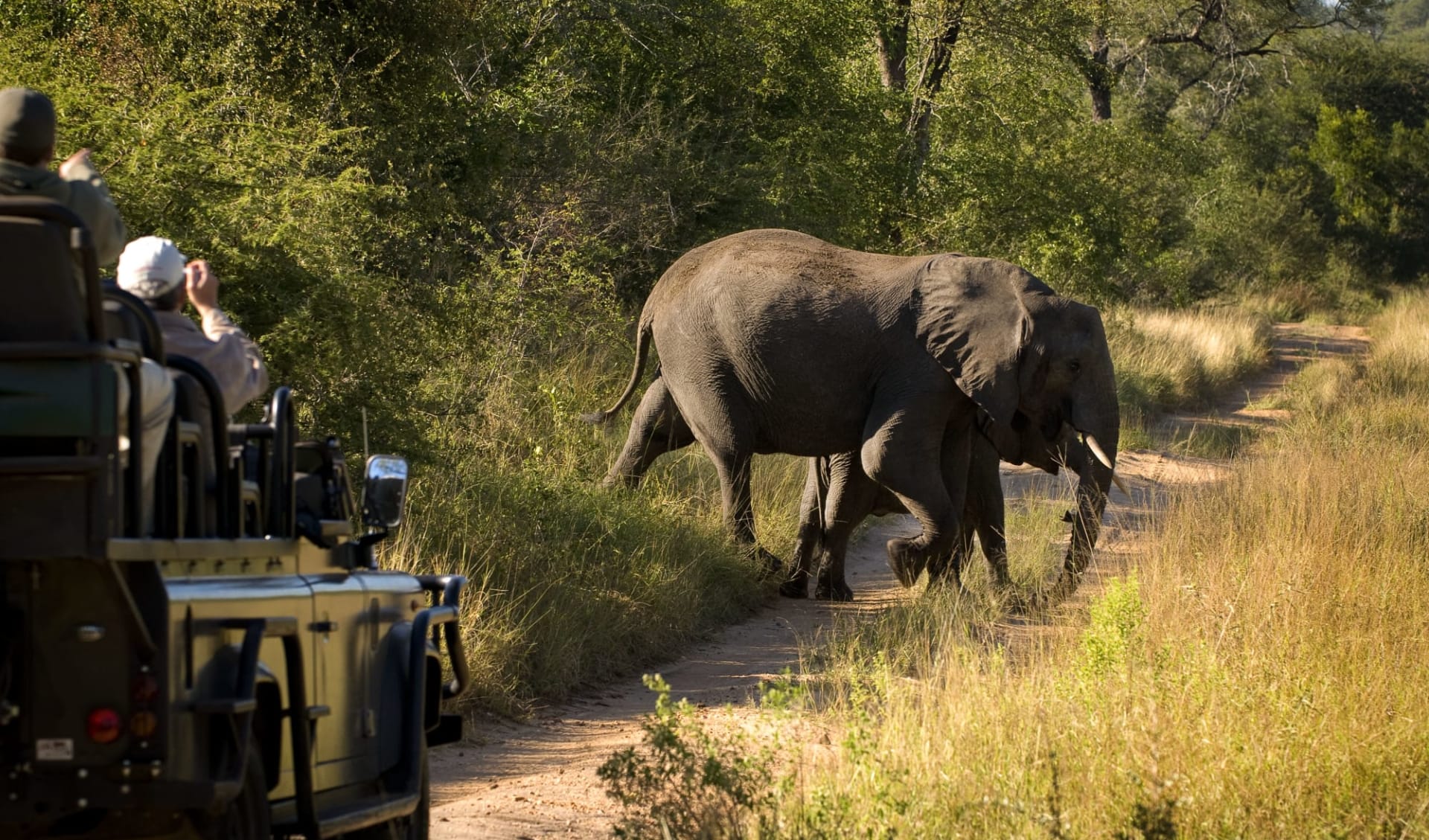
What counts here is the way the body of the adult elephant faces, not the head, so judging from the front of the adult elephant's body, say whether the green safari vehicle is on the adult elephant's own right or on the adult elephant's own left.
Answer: on the adult elephant's own right

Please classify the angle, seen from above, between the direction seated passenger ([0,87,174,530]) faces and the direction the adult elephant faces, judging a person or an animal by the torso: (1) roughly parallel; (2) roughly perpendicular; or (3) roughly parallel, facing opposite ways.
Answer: roughly perpendicular

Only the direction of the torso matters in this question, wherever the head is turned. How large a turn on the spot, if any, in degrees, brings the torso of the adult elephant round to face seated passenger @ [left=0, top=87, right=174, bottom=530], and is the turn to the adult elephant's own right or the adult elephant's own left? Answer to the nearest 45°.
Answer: approximately 90° to the adult elephant's own right

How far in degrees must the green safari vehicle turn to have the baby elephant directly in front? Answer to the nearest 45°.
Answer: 0° — it already faces it

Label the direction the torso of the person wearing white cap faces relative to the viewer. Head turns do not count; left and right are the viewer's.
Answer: facing away from the viewer and to the right of the viewer

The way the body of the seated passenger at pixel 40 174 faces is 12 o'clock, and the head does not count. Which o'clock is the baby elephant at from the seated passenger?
The baby elephant is roughly at 12 o'clock from the seated passenger.

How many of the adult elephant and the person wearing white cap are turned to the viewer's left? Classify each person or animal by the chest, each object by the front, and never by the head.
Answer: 0

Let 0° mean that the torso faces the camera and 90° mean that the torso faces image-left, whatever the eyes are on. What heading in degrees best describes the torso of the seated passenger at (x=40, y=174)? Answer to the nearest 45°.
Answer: approximately 225°

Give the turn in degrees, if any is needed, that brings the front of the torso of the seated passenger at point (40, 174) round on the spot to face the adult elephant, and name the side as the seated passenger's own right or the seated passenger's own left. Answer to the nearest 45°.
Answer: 0° — they already face it

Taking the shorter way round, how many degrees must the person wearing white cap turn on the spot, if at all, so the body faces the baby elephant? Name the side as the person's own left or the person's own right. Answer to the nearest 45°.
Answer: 0° — they already face it

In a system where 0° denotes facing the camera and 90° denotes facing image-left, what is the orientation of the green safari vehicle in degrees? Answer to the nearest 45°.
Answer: approximately 225°

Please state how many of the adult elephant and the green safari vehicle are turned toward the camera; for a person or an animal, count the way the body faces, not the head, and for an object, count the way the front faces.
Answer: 0

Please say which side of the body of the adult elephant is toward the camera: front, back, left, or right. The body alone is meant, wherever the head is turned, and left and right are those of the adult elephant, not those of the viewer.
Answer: right

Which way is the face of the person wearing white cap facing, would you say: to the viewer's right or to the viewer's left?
to the viewer's right
